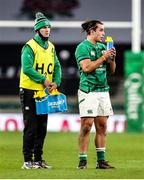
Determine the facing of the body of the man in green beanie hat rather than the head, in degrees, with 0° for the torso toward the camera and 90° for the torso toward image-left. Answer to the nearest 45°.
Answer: approximately 315°
